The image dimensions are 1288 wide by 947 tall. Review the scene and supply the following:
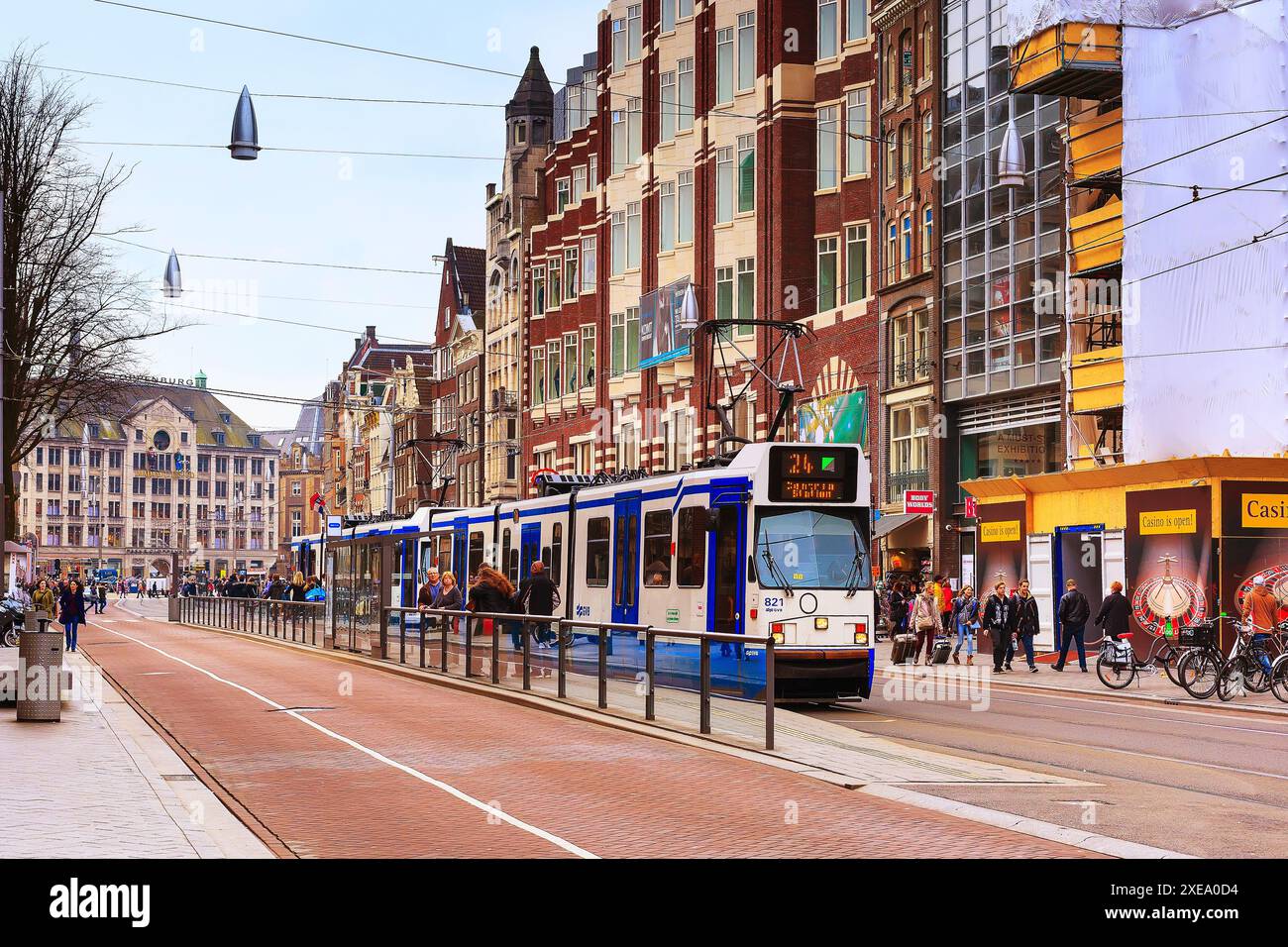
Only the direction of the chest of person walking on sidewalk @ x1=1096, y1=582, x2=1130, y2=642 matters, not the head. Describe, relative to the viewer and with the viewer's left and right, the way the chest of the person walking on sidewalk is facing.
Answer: facing away from the viewer

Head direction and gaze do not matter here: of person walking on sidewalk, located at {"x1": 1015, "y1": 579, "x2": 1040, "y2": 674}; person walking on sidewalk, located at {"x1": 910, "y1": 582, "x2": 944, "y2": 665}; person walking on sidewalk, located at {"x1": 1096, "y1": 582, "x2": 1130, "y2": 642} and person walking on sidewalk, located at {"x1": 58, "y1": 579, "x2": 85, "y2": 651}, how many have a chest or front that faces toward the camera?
3

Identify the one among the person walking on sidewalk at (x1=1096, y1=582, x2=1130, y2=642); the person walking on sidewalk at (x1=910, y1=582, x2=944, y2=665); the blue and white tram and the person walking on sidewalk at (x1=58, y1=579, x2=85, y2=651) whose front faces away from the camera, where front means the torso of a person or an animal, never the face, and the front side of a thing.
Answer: the person walking on sidewalk at (x1=1096, y1=582, x2=1130, y2=642)

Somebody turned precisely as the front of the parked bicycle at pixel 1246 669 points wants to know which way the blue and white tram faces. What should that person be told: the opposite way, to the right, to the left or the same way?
to the left

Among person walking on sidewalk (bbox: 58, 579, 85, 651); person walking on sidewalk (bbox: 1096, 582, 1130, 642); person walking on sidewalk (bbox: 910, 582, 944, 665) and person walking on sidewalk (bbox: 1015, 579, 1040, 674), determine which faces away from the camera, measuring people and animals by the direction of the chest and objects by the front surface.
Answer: person walking on sidewalk (bbox: 1096, 582, 1130, 642)

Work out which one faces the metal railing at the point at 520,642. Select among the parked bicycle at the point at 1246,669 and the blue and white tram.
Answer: the parked bicycle
